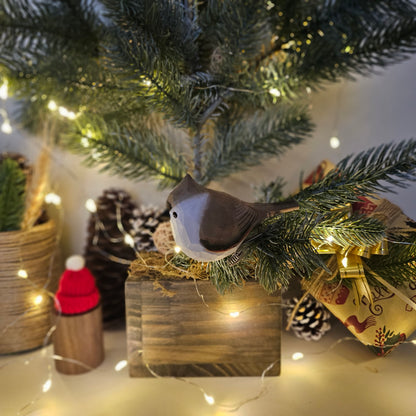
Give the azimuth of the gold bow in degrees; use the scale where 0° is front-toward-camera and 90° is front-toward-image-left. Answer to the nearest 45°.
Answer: approximately 0°
